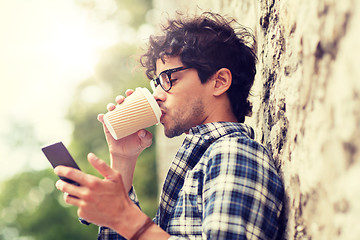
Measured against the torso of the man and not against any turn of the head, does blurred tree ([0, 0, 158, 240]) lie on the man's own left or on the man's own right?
on the man's own right

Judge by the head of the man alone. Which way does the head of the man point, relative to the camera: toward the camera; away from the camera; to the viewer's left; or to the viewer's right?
to the viewer's left

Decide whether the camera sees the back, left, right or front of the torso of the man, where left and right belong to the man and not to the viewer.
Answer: left
